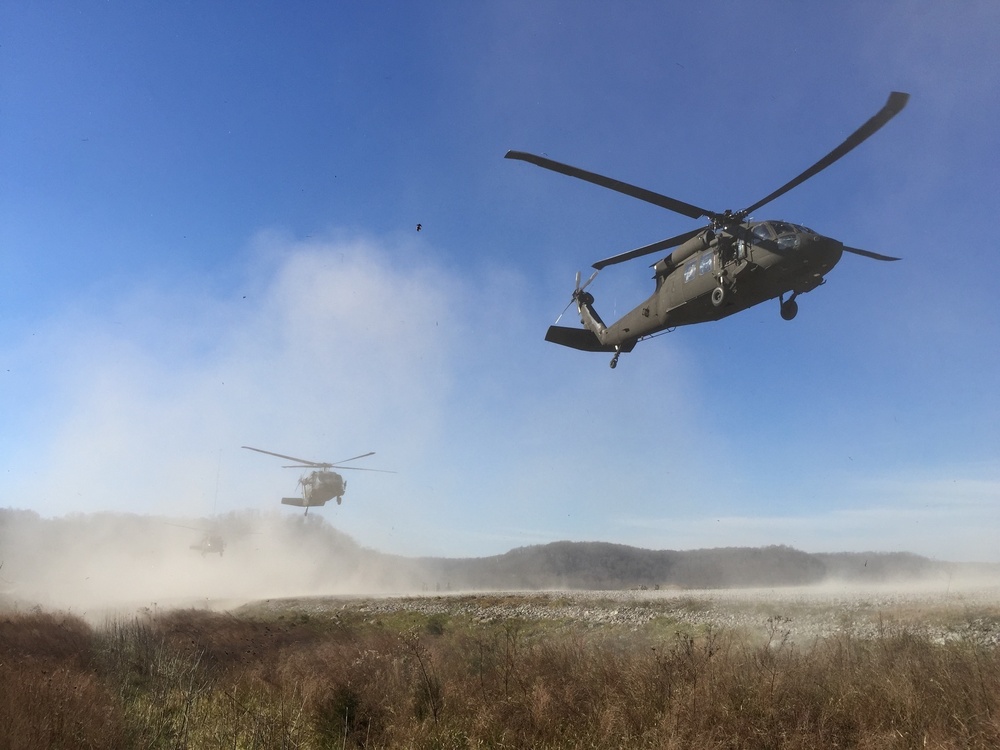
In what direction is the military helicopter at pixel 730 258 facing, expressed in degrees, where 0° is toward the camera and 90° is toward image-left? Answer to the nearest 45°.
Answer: approximately 315°
